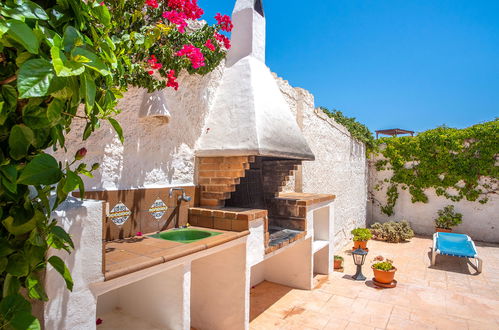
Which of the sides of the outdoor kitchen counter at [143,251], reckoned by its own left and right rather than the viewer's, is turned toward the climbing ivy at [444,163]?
left

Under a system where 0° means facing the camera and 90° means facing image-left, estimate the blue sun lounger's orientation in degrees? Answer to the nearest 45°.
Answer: approximately 0°

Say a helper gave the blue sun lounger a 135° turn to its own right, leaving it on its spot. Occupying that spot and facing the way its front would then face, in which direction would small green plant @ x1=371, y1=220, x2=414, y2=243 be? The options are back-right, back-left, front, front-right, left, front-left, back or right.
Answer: front

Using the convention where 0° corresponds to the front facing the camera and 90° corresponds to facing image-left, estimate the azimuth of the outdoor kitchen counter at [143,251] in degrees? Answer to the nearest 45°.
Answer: approximately 315°

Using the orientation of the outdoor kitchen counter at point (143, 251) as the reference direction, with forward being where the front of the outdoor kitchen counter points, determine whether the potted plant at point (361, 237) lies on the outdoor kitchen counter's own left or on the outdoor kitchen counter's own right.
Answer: on the outdoor kitchen counter's own left

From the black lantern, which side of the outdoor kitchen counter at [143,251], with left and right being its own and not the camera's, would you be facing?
left

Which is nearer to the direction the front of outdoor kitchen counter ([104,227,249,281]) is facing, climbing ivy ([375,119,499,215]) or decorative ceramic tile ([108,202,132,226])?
the climbing ivy

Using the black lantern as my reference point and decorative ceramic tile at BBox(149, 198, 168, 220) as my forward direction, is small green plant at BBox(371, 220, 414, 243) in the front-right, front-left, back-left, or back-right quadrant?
back-right
